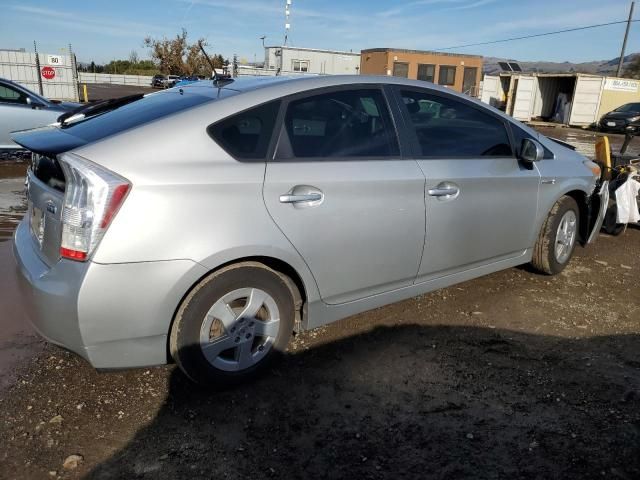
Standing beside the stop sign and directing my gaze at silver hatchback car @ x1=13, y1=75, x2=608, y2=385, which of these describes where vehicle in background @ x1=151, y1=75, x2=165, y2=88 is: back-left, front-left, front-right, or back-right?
back-left

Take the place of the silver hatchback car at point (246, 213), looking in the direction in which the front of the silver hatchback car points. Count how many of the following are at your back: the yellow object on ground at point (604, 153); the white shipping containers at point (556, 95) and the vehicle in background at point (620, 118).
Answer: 0

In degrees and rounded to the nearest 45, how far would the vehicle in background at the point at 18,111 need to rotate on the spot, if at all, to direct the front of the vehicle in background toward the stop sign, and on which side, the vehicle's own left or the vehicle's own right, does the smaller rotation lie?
approximately 90° to the vehicle's own left

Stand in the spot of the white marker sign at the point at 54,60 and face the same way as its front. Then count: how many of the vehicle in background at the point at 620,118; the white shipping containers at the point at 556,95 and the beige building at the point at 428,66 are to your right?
0

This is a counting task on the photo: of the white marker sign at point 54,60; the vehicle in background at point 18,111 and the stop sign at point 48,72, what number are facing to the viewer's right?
1

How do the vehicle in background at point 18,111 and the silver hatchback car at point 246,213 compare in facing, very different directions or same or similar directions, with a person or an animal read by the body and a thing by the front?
same or similar directions

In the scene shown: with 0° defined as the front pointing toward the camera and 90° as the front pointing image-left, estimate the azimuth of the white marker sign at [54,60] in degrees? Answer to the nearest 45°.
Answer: approximately 0°

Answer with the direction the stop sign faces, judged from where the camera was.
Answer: facing the viewer

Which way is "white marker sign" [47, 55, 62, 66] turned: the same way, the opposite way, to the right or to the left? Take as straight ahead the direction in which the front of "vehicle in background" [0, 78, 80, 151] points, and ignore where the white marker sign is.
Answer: to the right

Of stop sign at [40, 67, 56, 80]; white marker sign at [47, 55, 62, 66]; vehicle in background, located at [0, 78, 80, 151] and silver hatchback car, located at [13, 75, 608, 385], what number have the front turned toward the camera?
2

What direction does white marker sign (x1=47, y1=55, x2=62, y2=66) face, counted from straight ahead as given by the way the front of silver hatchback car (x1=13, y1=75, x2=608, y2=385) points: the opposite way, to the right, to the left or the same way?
to the right

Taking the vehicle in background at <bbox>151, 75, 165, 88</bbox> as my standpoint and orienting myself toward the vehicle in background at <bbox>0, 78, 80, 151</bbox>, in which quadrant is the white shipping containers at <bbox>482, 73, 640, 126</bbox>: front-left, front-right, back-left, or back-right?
front-left

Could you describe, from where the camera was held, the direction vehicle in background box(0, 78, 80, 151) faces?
facing to the right of the viewer

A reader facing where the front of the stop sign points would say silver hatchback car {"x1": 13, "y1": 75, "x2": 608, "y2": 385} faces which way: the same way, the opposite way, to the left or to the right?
to the left

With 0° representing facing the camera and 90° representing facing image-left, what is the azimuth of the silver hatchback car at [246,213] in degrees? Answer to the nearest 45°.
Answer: approximately 225°

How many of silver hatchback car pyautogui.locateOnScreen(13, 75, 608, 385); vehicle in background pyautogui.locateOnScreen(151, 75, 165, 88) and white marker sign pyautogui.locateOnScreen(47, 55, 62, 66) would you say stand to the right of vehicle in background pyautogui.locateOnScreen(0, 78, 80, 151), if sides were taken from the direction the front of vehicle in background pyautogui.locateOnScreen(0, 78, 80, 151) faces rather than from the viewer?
1

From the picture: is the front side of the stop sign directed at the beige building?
no
